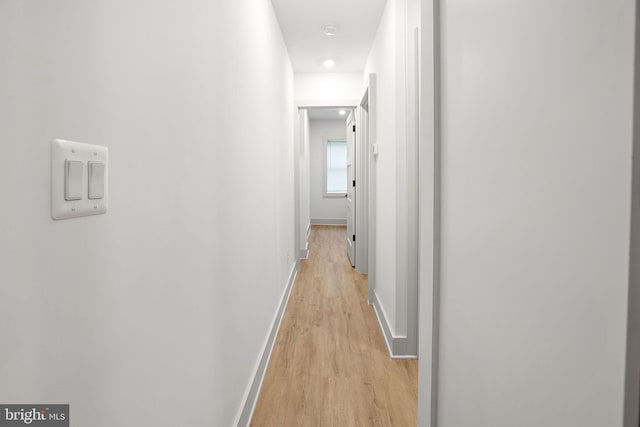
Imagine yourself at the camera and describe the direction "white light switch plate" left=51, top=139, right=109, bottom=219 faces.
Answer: facing the viewer and to the right of the viewer

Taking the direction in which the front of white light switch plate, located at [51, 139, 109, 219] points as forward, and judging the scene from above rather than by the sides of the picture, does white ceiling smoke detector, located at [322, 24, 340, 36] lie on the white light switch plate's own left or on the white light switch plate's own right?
on the white light switch plate's own left

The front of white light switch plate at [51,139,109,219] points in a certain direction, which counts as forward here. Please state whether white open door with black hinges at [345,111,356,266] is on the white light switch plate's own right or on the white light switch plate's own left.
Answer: on the white light switch plate's own left
